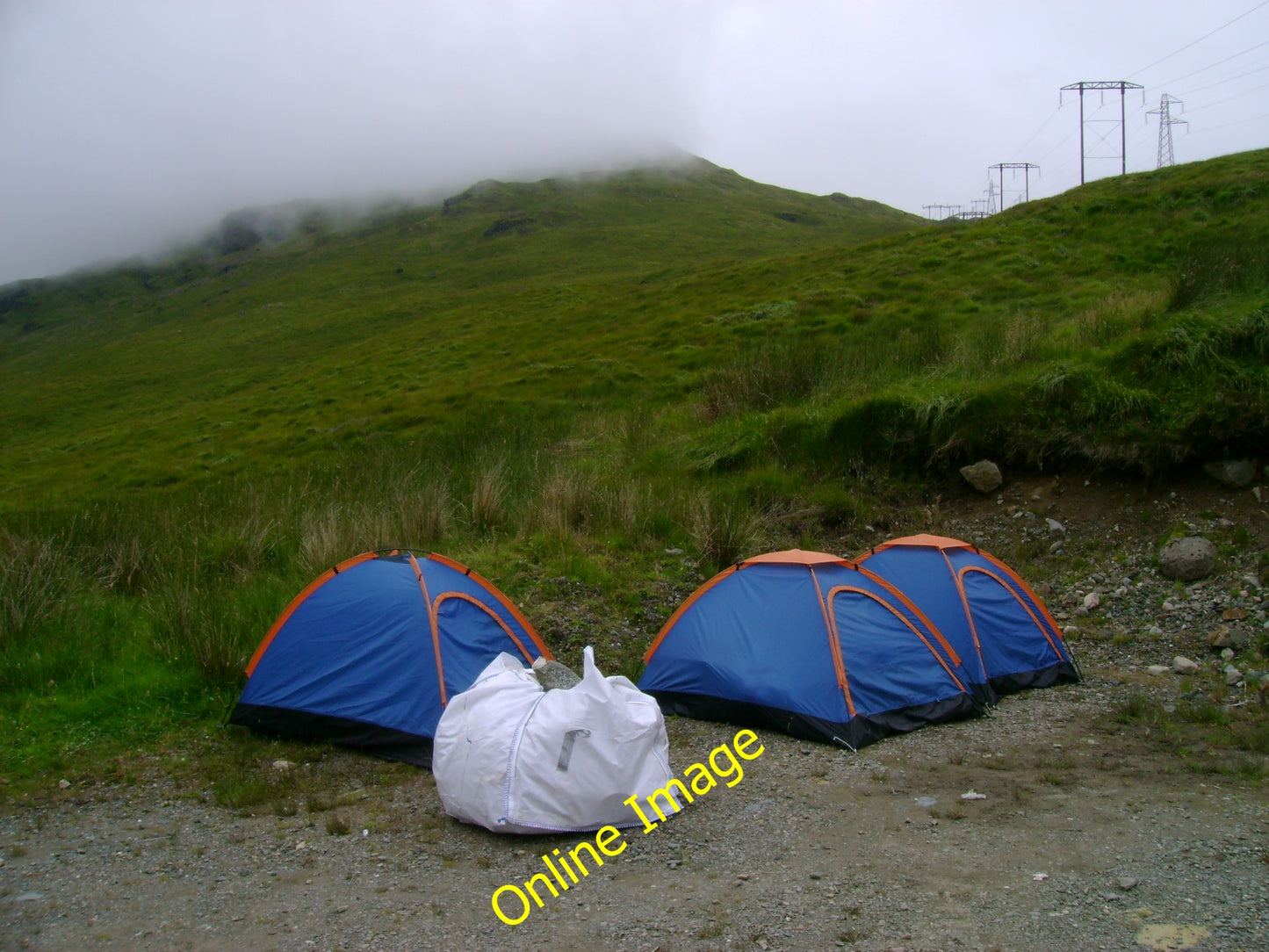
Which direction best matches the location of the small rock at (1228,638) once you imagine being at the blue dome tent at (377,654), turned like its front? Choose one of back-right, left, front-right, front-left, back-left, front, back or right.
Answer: front-left

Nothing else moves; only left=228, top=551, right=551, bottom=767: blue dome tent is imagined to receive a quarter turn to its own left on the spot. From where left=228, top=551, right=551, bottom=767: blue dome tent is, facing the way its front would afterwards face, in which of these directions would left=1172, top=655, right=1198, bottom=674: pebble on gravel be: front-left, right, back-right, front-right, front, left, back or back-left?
front-right

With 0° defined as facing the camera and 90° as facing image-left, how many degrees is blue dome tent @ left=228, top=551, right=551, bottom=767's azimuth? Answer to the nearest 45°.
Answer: approximately 315°

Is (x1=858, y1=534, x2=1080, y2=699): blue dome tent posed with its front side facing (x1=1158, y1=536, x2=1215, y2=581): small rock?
no

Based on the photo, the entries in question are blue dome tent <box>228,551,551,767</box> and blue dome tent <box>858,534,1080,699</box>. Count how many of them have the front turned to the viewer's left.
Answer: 0

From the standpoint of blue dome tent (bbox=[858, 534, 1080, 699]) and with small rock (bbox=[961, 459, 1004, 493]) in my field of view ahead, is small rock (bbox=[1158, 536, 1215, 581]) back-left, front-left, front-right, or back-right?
front-right

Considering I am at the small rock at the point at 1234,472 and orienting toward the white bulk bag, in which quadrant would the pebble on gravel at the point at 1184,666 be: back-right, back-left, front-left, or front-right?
front-left

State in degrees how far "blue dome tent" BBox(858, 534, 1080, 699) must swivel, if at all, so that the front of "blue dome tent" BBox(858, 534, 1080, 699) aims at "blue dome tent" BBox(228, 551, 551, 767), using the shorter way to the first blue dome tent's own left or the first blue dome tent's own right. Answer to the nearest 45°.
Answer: approximately 90° to the first blue dome tent's own right

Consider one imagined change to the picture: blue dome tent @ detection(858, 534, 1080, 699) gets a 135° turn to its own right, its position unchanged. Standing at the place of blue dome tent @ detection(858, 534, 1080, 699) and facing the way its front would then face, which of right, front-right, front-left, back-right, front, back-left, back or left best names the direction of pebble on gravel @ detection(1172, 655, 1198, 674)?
back

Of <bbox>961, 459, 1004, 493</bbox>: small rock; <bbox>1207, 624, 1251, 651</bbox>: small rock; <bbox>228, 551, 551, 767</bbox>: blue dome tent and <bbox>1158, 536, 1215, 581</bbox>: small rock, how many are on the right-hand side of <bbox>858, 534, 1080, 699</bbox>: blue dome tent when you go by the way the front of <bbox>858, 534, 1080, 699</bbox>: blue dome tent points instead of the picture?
1

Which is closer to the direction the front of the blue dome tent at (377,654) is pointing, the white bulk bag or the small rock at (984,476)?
the white bulk bag

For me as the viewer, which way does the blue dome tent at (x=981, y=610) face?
facing the viewer and to the right of the viewer

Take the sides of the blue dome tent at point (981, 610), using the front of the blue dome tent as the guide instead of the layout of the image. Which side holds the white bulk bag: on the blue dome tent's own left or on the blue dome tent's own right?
on the blue dome tent's own right

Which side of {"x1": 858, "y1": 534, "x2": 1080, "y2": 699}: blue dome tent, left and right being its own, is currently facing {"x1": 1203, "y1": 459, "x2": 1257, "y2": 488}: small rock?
left
